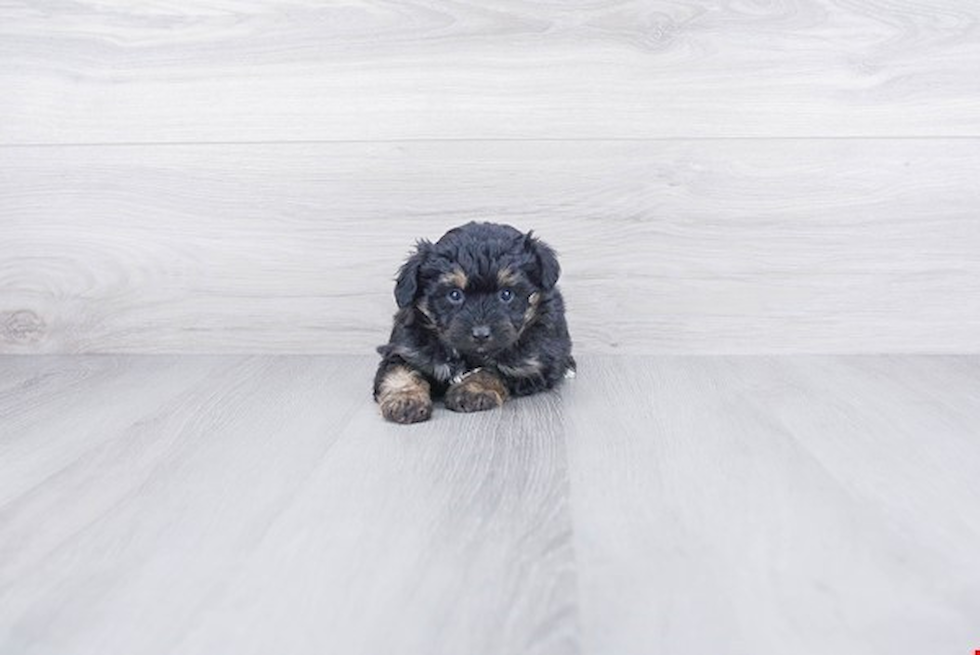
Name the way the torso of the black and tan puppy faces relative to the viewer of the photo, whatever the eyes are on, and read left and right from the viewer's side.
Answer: facing the viewer
